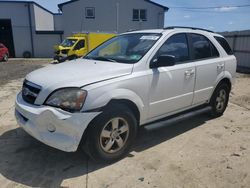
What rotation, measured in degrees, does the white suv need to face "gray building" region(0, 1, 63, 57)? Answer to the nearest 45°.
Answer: approximately 90° to its right

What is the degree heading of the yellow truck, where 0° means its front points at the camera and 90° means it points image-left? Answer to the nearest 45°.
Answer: approximately 45°

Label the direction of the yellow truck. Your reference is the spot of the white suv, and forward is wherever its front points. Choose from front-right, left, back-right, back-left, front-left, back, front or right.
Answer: back-right

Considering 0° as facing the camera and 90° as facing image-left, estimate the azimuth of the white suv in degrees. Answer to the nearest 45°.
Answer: approximately 45°

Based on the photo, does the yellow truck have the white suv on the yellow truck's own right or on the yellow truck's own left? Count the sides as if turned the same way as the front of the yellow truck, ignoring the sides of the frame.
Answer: on the yellow truck's own left

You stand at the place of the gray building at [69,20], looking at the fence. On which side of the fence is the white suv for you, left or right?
right

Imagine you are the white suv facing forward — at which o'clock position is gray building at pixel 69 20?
The gray building is roughly at 4 o'clock from the white suv.

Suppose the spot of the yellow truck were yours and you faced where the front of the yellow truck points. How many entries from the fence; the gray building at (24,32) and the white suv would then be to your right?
1

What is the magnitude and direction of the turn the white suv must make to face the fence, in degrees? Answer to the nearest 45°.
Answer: approximately 180°
